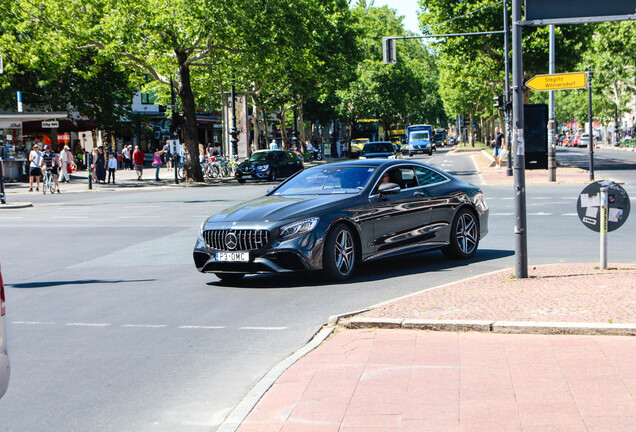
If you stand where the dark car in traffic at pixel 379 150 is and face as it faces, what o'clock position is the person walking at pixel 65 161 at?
The person walking is roughly at 2 o'clock from the dark car in traffic.

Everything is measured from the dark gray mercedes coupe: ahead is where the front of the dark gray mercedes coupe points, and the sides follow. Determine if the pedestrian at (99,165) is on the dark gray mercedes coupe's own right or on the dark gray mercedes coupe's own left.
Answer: on the dark gray mercedes coupe's own right

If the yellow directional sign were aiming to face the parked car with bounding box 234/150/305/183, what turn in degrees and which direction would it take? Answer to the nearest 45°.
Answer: approximately 135° to its right

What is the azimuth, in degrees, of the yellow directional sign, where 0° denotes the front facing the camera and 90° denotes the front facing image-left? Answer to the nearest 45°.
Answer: approximately 0°

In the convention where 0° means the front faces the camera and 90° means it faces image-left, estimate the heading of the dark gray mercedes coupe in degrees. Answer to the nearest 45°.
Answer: approximately 45°

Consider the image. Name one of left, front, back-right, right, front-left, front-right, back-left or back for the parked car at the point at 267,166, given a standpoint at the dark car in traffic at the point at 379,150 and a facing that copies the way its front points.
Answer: front-right

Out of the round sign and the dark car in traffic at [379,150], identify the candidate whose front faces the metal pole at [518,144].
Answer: the dark car in traffic

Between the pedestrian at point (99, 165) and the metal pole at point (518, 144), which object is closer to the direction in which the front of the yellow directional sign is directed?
the metal pole

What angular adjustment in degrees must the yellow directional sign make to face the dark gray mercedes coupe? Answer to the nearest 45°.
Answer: approximately 45° to its right

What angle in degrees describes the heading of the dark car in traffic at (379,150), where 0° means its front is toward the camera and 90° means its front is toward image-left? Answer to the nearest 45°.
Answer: approximately 0°
